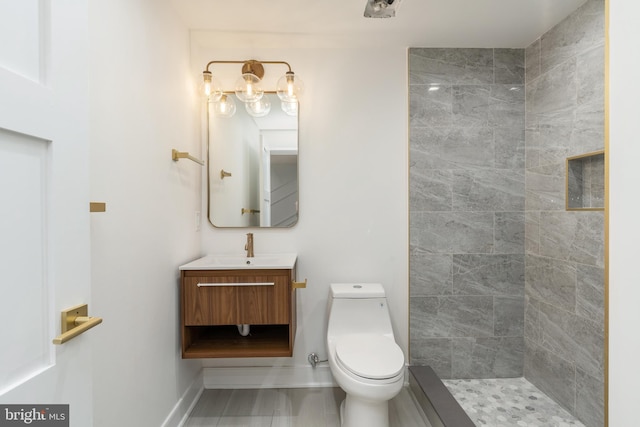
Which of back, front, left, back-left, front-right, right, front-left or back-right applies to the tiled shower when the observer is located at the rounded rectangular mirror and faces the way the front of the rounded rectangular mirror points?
left

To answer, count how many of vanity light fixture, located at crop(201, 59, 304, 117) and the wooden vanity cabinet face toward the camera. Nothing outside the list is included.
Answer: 2

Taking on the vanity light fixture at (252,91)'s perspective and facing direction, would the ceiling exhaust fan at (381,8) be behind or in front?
in front

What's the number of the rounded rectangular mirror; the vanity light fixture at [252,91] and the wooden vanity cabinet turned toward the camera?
3

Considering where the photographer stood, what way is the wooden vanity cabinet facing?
facing the viewer

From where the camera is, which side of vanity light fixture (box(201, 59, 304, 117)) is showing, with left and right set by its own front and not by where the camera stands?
front

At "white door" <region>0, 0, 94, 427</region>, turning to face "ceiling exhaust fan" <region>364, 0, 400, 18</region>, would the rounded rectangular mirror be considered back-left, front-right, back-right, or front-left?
front-left

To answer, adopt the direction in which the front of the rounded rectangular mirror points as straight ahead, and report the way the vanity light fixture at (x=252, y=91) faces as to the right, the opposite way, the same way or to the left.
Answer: the same way

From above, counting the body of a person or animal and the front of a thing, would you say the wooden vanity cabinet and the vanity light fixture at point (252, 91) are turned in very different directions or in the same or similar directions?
same or similar directions

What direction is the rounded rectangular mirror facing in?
toward the camera

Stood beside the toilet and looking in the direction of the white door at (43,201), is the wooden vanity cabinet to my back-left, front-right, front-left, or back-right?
front-right
